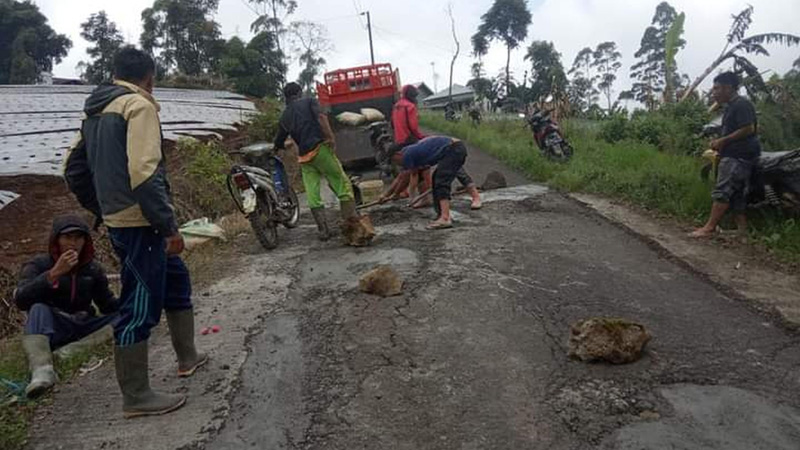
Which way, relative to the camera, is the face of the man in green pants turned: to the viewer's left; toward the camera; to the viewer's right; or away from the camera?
away from the camera

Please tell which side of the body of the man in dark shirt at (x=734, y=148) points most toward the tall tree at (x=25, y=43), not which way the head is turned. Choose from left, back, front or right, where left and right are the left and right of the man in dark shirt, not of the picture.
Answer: front

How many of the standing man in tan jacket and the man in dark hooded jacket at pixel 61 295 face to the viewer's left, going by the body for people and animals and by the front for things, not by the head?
0

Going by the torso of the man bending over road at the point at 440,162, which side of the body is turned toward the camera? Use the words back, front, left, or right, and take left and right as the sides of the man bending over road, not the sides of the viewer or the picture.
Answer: left

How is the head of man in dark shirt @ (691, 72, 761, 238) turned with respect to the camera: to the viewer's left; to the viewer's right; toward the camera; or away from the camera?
to the viewer's left

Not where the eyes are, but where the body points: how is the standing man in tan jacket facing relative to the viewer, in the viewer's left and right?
facing away from the viewer and to the right of the viewer

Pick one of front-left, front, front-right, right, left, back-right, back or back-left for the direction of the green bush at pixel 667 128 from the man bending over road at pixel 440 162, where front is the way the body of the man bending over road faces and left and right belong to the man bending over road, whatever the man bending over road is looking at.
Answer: back-right

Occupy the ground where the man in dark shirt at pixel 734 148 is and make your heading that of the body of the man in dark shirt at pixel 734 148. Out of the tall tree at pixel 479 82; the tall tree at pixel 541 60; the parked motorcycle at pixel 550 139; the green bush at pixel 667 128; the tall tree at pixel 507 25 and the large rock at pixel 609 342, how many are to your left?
1

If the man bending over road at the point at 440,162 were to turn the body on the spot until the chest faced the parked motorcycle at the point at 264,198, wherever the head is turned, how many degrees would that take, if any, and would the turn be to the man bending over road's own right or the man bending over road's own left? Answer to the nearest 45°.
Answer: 0° — they already face it

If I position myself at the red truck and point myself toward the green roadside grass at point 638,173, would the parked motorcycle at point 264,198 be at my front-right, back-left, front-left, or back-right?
front-right

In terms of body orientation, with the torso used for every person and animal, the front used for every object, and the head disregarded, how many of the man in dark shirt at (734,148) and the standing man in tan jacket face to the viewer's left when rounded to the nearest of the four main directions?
1

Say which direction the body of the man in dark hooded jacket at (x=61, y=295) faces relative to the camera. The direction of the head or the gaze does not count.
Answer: toward the camera

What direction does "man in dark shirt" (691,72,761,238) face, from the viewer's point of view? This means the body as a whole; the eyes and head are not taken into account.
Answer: to the viewer's left

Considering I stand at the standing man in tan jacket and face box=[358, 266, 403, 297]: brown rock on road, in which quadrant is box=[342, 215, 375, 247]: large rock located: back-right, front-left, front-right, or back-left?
front-left

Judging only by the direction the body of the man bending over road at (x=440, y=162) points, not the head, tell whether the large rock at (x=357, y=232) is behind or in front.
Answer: in front

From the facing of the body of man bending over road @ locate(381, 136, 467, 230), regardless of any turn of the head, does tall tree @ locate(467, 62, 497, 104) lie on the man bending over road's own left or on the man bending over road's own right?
on the man bending over road's own right
